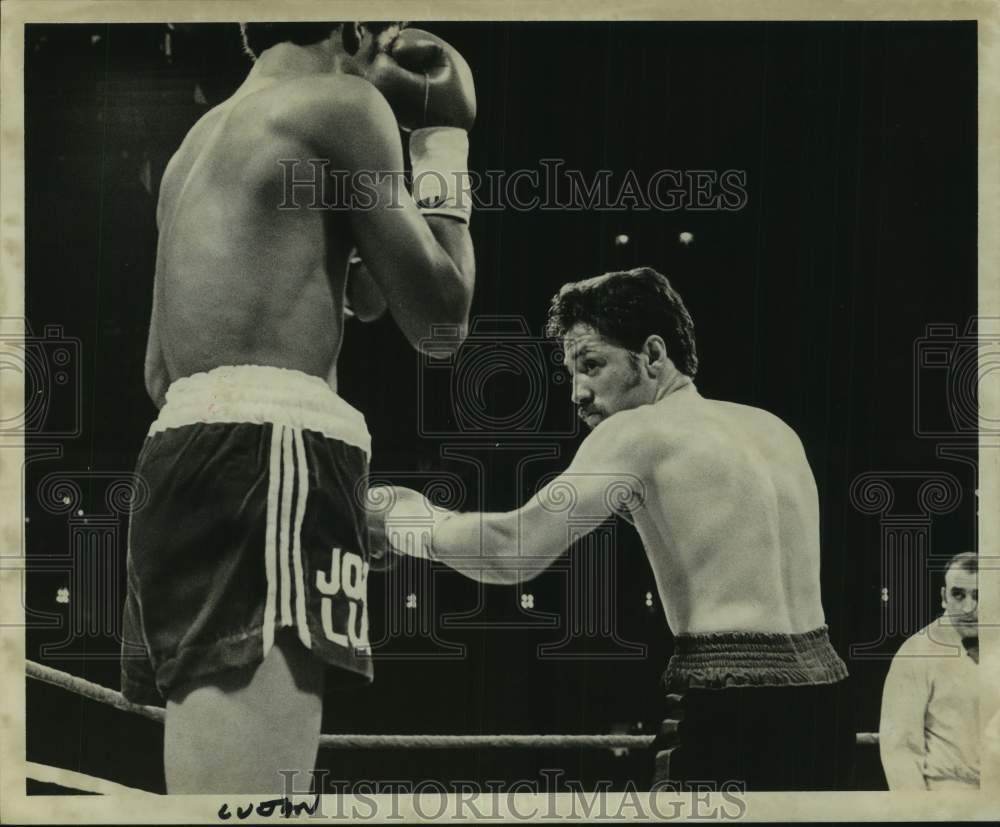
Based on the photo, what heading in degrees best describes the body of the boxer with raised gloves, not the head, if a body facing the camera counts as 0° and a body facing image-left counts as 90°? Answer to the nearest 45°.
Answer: approximately 225°

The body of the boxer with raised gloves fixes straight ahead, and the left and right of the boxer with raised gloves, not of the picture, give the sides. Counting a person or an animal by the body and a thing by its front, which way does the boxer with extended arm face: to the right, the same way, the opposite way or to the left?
to the left

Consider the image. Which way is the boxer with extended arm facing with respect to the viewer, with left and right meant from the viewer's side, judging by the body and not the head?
facing away from the viewer and to the left of the viewer

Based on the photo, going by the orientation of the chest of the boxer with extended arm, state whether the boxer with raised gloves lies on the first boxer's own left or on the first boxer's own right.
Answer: on the first boxer's own left

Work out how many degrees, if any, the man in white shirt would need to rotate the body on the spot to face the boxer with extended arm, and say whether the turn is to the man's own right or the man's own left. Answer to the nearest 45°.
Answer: approximately 45° to the man's own right

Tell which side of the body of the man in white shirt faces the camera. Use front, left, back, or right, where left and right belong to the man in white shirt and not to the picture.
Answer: front

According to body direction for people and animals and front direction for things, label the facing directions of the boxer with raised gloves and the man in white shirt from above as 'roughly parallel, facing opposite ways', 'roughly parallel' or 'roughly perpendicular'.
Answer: roughly parallel, facing opposite ways

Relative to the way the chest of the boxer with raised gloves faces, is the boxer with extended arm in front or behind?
in front

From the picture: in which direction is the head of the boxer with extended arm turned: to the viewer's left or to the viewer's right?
to the viewer's left

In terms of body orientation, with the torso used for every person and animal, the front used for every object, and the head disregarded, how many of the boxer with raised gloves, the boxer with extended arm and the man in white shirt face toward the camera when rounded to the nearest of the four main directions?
1

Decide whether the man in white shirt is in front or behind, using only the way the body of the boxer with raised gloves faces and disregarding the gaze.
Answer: in front

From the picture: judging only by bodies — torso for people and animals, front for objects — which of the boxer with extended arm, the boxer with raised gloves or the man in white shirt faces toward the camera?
the man in white shirt

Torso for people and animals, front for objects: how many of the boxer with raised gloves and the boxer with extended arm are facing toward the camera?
0
